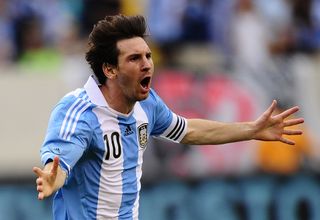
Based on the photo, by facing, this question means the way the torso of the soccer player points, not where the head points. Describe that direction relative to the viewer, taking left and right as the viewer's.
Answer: facing the viewer and to the right of the viewer

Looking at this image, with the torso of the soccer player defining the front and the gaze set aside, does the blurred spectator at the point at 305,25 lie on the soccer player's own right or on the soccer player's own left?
on the soccer player's own left

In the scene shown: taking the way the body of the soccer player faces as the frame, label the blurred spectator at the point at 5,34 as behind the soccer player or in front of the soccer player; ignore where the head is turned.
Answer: behind
